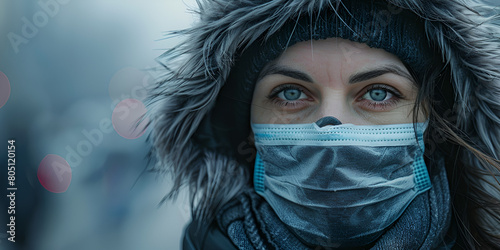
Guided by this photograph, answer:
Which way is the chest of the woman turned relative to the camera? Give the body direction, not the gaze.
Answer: toward the camera

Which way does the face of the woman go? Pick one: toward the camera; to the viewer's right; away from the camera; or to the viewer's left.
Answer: toward the camera
